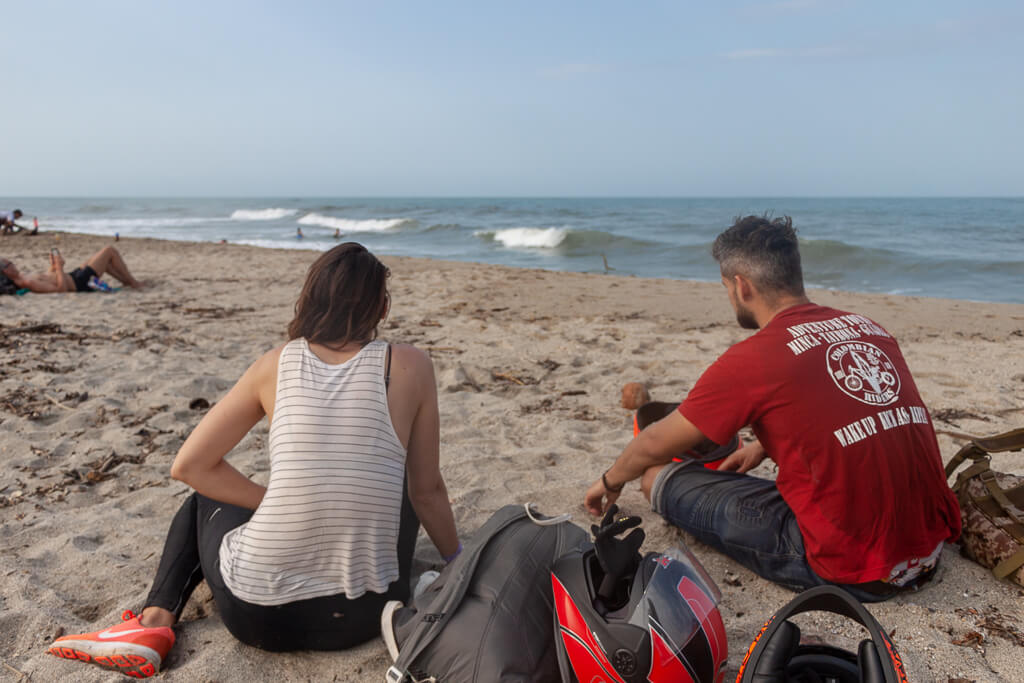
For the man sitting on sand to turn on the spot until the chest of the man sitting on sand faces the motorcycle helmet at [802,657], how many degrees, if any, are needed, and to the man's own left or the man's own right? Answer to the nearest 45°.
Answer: approximately 135° to the man's own left

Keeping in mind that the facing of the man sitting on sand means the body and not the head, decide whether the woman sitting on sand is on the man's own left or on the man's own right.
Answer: on the man's own left

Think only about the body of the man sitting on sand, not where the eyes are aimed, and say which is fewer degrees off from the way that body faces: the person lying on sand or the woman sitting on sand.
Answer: the person lying on sand

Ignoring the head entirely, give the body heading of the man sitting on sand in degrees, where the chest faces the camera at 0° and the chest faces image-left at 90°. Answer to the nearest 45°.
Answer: approximately 135°

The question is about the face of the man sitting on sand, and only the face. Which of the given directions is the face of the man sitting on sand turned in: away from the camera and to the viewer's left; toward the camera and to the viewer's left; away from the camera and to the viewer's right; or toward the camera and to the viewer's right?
away from the camera and to the viewer's left

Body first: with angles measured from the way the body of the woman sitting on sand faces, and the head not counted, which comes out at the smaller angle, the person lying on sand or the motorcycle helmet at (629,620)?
the person lying on sand

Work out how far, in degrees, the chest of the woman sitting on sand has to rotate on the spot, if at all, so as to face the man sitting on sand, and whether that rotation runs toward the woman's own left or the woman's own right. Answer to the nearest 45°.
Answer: approximately 90° to the woman's own right

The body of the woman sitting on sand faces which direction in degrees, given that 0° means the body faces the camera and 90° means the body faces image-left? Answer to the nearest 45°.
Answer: approximately 180°

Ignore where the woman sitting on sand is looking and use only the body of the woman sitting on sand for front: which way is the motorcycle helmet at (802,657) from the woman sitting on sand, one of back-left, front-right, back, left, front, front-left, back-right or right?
back-right

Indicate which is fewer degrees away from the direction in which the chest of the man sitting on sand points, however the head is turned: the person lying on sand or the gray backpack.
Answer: the person lying on sand

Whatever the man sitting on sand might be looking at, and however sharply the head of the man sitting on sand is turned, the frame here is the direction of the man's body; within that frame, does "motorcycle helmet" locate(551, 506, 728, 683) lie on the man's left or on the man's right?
on the man's left
